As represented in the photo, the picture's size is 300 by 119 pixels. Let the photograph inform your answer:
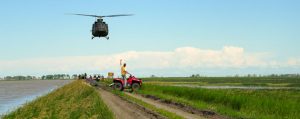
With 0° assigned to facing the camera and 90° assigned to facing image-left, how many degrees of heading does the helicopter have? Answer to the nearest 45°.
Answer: approximately 0°

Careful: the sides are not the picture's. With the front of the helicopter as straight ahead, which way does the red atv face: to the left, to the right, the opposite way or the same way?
to the left

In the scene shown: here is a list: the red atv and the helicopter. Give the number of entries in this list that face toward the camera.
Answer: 1

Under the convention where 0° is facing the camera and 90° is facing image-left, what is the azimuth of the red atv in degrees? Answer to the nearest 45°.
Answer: approximately 270°
